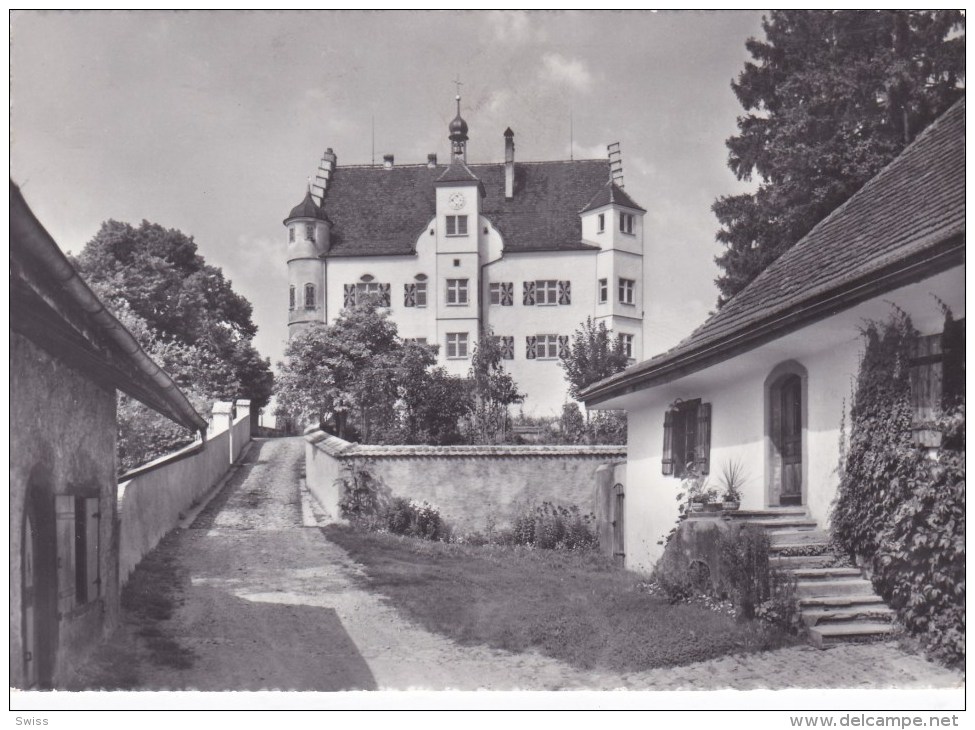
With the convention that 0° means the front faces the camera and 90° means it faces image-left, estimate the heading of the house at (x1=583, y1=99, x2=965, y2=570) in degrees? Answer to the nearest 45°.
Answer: approximately 45°

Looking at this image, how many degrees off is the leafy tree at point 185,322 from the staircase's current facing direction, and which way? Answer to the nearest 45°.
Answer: approximately 135° to its right

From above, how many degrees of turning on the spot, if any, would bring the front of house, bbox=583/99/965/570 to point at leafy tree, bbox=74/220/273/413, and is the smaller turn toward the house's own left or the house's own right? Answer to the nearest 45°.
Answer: approximately 90° to the house's own right

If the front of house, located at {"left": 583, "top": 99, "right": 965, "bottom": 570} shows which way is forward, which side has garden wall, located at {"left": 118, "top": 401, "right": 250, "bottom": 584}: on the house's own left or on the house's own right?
on the house's own right

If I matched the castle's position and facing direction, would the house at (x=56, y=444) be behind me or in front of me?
in front

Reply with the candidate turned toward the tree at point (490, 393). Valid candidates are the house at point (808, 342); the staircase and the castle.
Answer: the castle

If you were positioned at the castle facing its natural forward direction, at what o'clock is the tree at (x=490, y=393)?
The tree is roughly at 12 o'clock from the castle.

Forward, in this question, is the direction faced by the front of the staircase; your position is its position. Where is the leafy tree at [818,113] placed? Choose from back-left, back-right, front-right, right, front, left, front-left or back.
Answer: back

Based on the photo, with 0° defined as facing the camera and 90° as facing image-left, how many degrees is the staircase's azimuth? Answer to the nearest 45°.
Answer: approximately 0°
